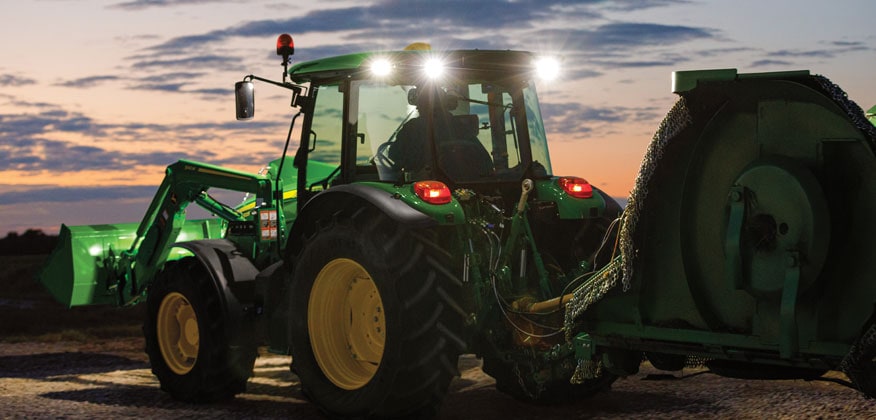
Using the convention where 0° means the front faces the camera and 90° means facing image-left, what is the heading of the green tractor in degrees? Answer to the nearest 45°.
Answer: approximately 135°
